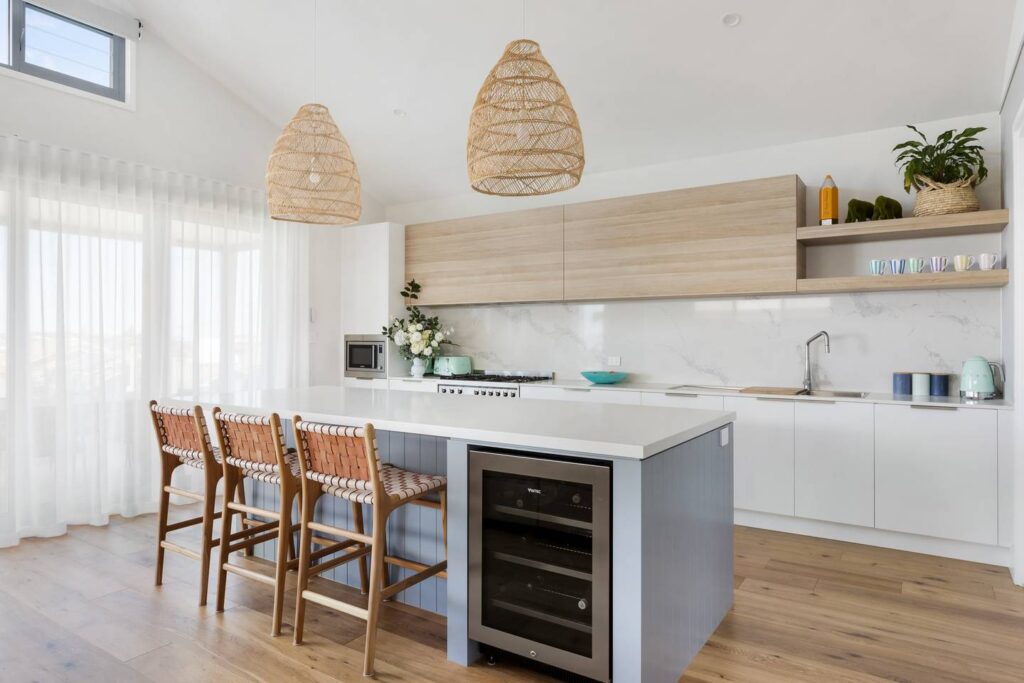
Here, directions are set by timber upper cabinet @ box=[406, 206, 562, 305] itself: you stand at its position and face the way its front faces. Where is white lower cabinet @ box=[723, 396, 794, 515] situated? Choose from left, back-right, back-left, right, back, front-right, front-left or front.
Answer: left

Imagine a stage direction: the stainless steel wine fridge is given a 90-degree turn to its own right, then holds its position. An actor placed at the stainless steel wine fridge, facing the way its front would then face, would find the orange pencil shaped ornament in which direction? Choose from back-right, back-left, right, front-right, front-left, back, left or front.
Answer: right

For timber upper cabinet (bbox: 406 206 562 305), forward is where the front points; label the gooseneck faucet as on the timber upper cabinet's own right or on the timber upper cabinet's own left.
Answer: on the timber upper cabinet's own left

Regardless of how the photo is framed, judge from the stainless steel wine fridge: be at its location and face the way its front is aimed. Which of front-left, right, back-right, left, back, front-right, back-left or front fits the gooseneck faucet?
back

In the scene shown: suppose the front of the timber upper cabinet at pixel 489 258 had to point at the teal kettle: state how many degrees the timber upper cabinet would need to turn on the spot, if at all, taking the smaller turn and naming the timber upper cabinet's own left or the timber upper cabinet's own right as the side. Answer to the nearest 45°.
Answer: approximately 90° to the timber upper cabinet's own left

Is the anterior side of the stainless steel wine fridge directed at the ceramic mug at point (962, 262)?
no

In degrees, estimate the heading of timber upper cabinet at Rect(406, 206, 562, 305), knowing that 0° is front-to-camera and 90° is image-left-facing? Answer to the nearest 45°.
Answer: approximately 45°

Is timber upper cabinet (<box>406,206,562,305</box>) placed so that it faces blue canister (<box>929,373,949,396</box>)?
no

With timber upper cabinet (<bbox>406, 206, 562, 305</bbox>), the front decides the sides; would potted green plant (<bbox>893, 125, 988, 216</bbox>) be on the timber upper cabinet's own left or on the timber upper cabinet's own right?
on the timber upper cabinet's own left

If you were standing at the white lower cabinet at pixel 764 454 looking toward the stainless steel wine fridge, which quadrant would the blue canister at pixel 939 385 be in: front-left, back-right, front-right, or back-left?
back-left

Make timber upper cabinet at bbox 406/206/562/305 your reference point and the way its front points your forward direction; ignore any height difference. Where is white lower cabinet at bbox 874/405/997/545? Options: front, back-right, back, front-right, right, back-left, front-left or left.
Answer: left

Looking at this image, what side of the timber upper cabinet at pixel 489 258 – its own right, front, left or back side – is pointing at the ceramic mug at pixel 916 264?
left

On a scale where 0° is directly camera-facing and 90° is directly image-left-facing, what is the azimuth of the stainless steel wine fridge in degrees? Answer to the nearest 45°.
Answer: approximately 45°

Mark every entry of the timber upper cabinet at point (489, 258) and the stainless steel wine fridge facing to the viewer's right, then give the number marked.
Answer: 0

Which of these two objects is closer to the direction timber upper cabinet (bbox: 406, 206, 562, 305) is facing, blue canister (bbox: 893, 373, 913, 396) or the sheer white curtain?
the sheer white curtain

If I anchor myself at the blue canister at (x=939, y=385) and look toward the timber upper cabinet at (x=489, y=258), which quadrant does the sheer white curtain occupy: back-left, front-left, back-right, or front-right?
front-left

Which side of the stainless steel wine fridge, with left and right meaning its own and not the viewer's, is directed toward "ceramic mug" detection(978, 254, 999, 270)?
back

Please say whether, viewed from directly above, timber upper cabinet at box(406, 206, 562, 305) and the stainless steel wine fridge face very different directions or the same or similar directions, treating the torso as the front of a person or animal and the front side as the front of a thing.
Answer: same or similar directions

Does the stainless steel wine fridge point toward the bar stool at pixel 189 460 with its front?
no
